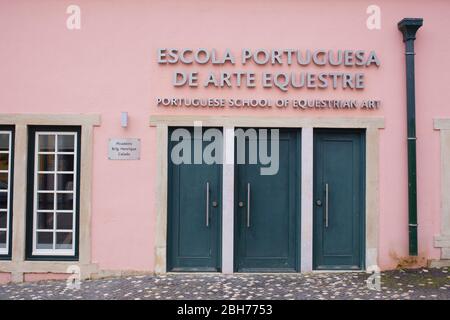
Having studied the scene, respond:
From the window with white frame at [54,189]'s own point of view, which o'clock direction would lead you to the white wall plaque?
The white wall plaque is roughly at 10 o'clock from the window with white frame.

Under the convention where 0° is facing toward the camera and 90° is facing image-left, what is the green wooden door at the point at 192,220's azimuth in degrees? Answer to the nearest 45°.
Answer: approximately 0°

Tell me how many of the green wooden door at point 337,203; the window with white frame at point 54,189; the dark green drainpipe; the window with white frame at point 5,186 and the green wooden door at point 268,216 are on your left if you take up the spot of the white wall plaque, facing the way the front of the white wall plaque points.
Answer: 3

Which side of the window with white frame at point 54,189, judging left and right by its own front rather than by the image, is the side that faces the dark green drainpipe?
left

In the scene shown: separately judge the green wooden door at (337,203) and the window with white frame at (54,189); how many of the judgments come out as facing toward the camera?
2

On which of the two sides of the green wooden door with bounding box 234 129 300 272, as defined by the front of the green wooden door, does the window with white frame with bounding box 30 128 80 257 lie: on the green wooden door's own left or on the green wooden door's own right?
on the green wooden door's own right

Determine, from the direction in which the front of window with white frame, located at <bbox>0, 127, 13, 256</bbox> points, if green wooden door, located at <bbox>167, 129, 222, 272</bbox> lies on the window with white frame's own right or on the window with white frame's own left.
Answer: on the window with white frame's own left

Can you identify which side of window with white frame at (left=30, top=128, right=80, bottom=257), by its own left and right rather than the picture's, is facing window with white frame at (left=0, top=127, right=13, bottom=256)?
right

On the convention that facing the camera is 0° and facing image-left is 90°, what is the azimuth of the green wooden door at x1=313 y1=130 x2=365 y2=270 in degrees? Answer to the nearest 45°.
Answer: approximately 0°
